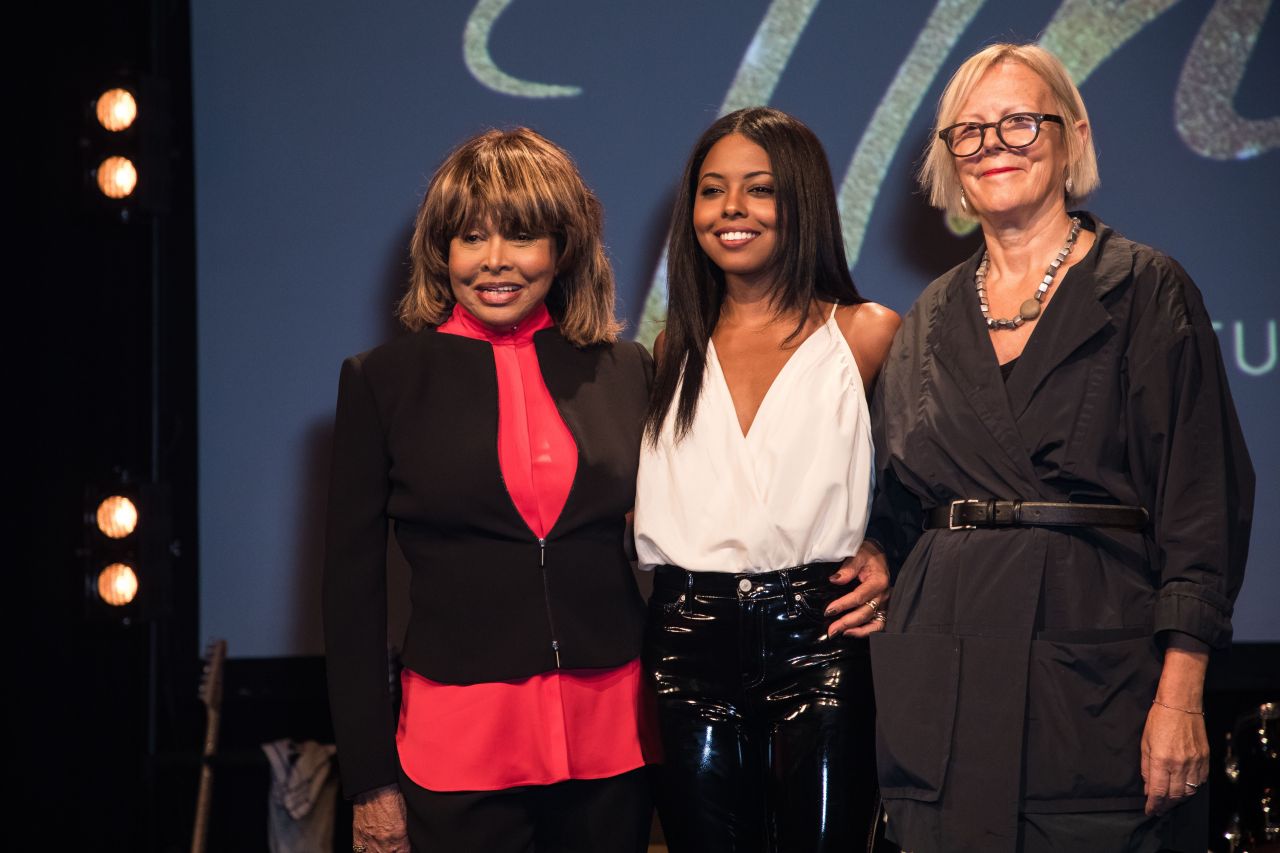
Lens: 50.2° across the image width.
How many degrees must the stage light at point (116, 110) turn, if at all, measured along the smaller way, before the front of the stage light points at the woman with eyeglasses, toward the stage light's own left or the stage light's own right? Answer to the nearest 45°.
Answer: approximately 45° to the stage light's own left

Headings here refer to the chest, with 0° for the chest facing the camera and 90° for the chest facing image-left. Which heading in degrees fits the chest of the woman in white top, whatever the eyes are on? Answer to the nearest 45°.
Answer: approximately 0°

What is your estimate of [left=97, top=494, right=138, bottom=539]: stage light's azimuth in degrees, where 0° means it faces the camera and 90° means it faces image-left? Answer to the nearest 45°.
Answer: approximately 0°
